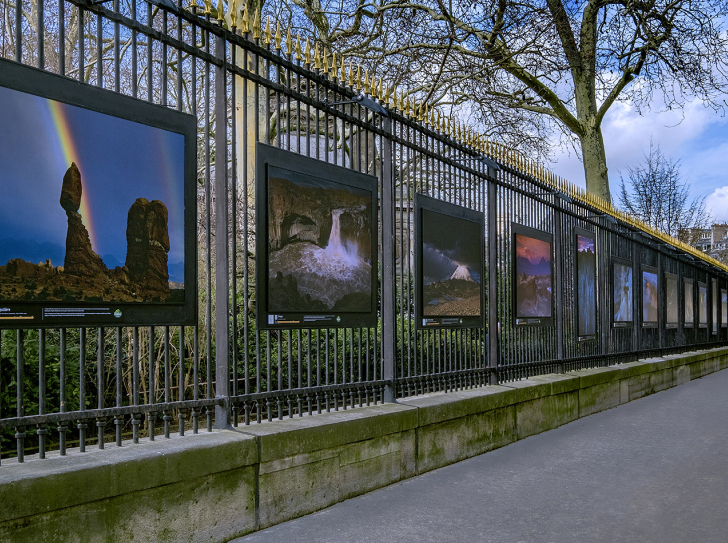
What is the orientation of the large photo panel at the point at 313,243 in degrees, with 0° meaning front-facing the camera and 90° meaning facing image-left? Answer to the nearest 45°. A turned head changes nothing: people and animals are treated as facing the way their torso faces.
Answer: approximately 315°

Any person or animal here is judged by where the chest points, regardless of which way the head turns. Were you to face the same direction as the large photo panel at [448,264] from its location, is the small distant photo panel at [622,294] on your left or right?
on your left

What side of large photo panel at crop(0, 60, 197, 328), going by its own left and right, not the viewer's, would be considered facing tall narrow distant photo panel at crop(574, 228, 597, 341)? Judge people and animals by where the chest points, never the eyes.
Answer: left

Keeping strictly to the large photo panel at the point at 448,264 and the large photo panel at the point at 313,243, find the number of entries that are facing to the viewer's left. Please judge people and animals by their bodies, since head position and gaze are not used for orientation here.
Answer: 0

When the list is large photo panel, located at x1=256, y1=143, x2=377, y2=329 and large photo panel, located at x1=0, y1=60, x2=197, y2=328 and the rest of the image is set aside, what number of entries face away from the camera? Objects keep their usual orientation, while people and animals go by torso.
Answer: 0

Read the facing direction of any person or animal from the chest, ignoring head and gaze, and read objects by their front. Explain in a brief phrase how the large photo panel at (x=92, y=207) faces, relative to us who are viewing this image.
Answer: facing the viewer and to the right of the viewer

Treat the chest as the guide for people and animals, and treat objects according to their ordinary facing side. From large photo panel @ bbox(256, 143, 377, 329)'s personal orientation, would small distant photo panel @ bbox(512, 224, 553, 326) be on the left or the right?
on its left

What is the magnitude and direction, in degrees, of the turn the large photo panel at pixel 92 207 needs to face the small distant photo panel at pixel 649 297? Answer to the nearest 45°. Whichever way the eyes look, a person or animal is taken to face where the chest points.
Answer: approximately 90° to its left

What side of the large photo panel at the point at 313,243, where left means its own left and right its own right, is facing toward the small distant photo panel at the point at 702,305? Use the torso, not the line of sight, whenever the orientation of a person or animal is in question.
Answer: left

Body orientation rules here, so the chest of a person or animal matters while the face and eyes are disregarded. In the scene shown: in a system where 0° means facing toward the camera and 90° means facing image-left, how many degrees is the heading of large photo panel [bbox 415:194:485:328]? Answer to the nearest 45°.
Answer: approximately 315°

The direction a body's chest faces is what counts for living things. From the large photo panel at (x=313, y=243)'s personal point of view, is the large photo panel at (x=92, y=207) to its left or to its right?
on its right
